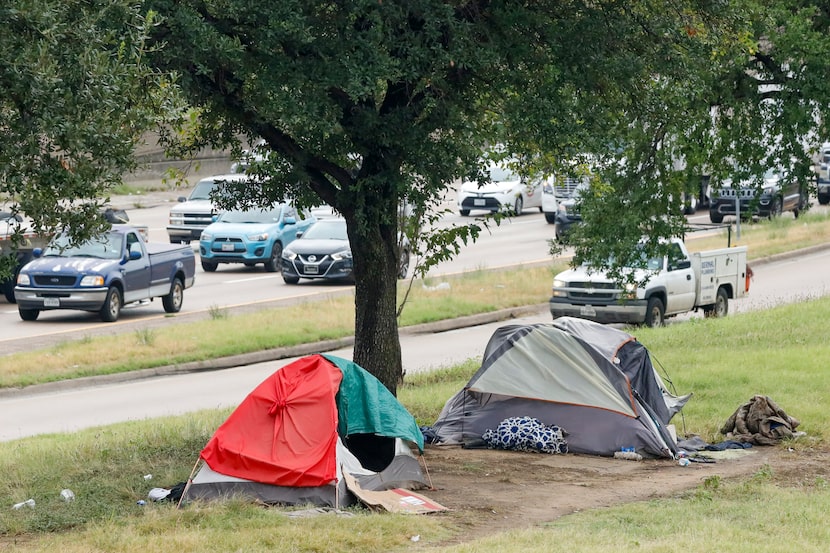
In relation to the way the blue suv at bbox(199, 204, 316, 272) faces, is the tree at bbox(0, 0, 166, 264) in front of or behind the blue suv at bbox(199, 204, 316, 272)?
in front

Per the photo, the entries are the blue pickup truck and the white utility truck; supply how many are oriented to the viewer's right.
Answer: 0

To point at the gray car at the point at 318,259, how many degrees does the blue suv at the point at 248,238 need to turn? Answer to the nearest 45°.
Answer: approximately 90° to its left

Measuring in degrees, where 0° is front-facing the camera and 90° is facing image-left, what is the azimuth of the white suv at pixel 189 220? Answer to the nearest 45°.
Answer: approximately 45°

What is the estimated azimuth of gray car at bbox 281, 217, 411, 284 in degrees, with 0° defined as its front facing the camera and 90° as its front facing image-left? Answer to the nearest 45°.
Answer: approximately 45°

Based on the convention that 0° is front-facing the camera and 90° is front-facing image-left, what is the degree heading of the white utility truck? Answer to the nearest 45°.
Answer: approximately 45°

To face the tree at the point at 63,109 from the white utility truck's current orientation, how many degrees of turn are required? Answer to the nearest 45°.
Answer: approximately 45° to its left

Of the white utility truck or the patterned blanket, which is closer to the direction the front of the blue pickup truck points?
the patterned blanket

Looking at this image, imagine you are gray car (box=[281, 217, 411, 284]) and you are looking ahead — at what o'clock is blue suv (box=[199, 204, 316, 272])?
The blue suv is roughly at 3 o'clock from the gray car.

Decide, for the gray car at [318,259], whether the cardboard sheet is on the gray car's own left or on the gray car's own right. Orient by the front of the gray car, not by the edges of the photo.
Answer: on the gray car's own left

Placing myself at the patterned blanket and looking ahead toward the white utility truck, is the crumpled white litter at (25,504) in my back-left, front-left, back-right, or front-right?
back-left

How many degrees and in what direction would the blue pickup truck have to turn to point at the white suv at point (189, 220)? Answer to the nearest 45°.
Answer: approximately 135° to its right

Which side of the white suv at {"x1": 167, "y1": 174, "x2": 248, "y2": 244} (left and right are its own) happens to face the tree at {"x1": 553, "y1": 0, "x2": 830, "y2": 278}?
left

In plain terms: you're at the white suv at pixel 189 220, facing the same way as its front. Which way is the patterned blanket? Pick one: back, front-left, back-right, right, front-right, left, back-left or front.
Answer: front-left
